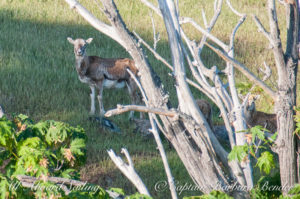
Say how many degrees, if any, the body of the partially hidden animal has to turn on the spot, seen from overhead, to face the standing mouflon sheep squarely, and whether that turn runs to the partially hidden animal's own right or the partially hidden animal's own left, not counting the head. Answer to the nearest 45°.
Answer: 0° — it already faces it

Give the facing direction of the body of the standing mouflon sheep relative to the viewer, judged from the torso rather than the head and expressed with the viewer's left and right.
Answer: facing to the left of the viewer

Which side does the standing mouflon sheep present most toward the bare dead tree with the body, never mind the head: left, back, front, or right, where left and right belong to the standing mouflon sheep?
left

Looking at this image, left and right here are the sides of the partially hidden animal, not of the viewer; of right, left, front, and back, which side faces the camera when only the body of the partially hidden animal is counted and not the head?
left

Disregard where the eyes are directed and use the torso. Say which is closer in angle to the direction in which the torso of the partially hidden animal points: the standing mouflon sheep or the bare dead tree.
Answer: the standing mouflon sheep

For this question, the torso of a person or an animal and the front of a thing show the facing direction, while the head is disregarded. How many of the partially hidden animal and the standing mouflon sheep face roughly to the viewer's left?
2
